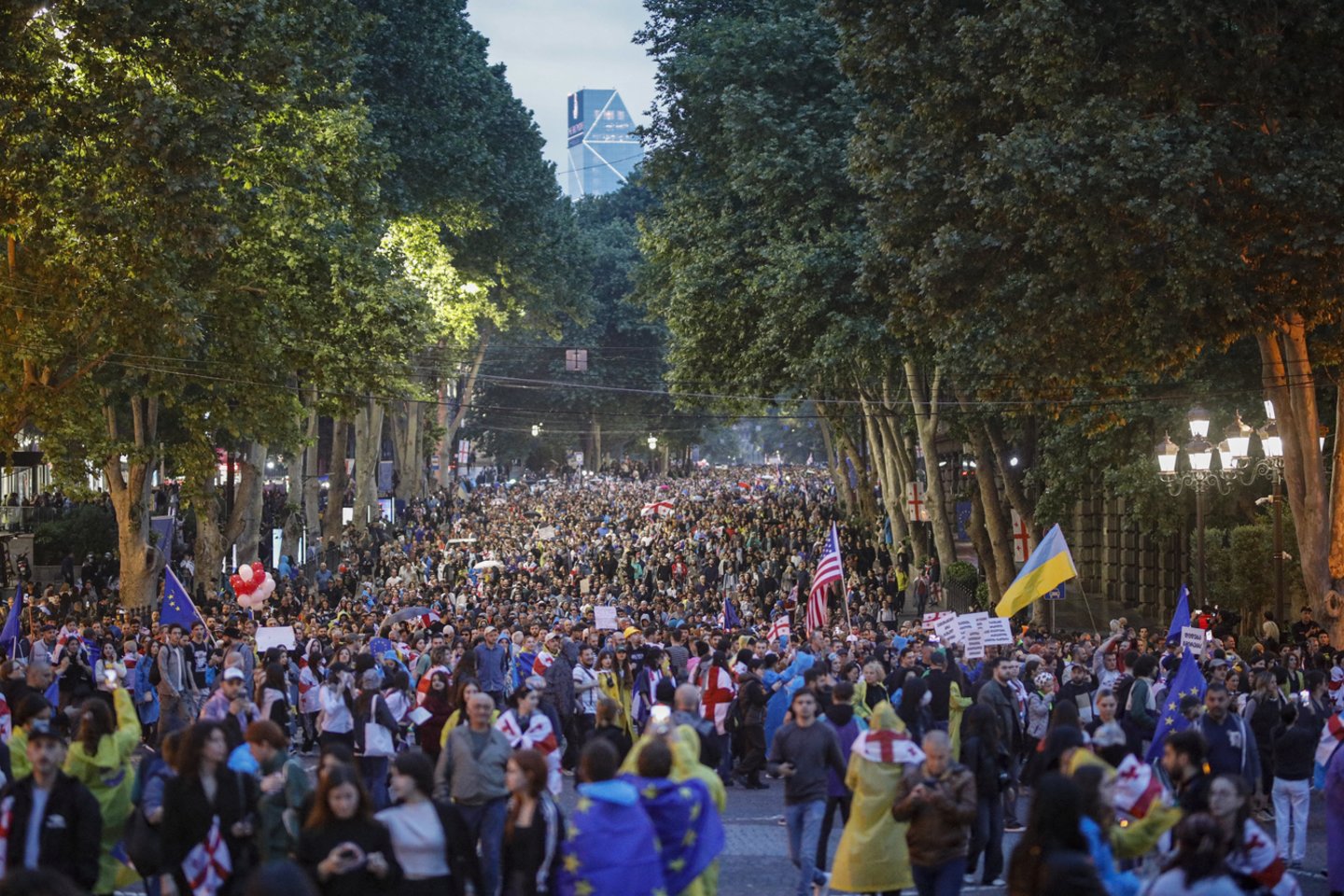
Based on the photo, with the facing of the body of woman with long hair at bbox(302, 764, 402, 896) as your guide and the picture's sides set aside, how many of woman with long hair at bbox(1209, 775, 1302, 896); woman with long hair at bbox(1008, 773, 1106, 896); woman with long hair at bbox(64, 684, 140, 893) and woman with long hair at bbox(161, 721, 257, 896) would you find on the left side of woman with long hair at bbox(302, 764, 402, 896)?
2

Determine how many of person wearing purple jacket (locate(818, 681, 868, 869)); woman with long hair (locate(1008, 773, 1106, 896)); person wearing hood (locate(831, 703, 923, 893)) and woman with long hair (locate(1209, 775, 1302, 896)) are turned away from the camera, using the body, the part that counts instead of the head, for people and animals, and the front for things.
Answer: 3

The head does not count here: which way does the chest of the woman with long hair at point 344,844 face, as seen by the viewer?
toward the camera

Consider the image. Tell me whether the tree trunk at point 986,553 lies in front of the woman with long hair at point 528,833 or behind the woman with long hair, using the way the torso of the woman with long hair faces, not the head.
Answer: behind

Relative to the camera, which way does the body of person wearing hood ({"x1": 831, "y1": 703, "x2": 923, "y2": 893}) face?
away from the camera

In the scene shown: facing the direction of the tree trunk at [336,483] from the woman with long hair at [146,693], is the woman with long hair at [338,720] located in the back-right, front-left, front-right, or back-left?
back-right

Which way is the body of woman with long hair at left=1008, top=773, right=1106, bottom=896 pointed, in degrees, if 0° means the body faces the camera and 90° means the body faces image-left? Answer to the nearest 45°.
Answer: approximately 180°

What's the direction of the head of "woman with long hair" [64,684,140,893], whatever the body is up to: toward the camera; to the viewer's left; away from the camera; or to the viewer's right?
away from the camera

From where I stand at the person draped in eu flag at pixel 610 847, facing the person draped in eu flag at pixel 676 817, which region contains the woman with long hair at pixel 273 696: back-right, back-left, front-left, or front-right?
front-left
